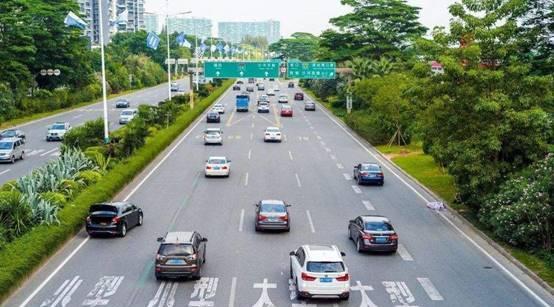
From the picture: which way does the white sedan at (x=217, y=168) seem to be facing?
away from the camera

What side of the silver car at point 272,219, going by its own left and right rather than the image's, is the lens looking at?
back

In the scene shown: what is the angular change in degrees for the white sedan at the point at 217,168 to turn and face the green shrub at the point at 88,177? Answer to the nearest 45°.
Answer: approximately 135° to its left

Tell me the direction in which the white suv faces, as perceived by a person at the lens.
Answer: facing away from the viewer

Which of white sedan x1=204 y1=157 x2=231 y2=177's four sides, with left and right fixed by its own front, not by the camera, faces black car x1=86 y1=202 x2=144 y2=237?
back

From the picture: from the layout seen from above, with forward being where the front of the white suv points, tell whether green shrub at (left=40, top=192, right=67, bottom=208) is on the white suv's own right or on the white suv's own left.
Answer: on the white suv's own left

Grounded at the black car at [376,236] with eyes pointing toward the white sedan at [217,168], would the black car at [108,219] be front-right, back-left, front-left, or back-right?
front-left

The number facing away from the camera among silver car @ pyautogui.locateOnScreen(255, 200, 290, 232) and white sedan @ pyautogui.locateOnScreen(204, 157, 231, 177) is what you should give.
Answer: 2

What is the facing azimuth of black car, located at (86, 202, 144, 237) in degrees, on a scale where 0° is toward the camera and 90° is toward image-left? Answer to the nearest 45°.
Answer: approximately 225°

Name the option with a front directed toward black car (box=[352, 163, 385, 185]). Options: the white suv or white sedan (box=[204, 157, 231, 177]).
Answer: the white suv

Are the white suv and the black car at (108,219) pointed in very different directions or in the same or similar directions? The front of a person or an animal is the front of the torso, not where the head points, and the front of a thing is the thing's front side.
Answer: same or similar directions

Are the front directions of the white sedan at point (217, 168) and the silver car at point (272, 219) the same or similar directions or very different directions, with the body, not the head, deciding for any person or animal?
same or similar directions

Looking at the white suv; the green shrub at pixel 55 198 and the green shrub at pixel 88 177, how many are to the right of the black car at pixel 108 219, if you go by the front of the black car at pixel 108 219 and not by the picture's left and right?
1

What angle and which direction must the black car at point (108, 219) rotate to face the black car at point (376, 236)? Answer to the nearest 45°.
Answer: approximately 90° to its right

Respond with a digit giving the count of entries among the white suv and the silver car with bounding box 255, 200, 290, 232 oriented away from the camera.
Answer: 2

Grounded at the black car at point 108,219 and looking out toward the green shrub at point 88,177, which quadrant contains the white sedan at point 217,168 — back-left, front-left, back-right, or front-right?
front-right
